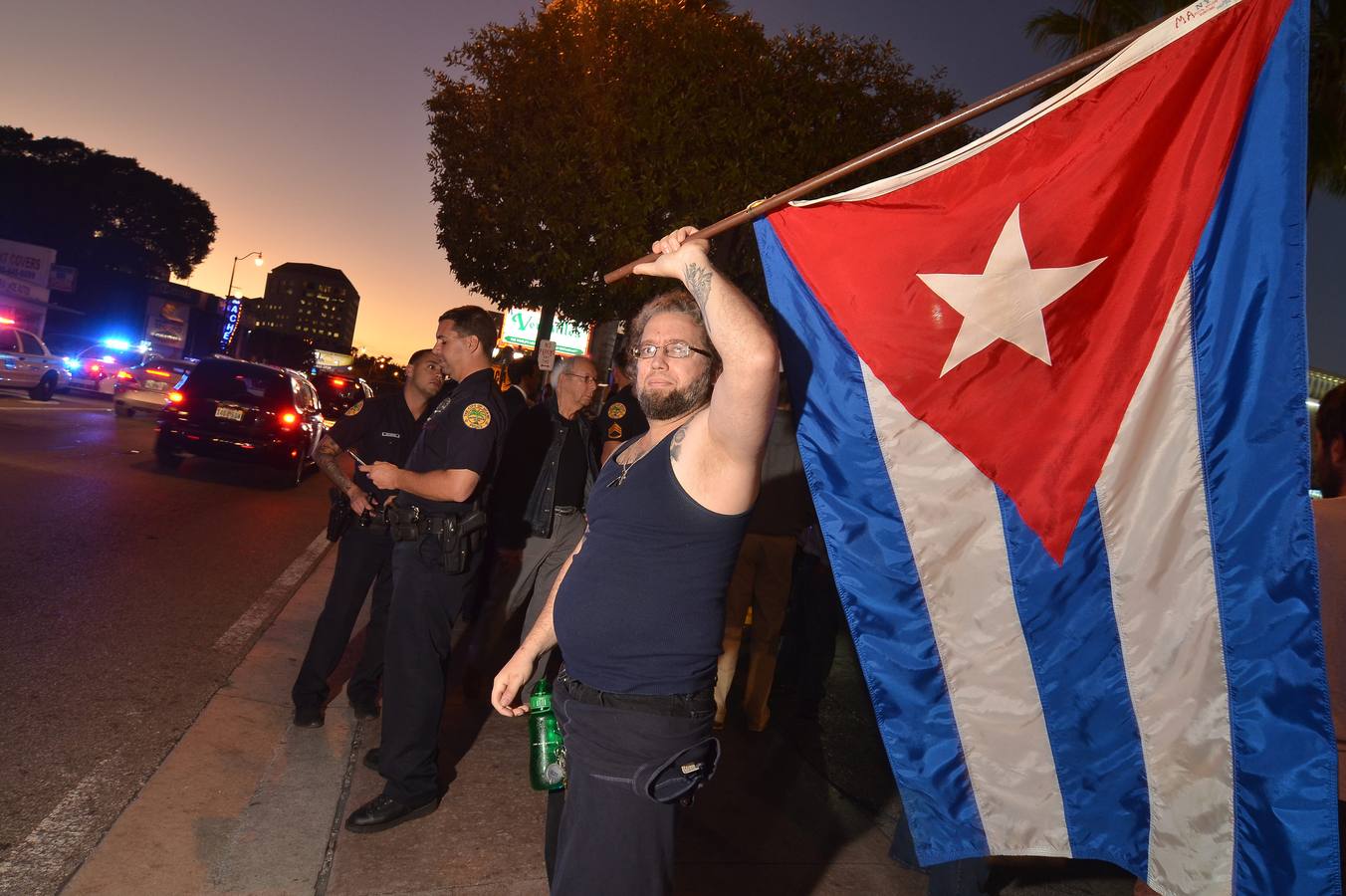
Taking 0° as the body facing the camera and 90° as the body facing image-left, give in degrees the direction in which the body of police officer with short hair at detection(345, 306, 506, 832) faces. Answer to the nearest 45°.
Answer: approximately 90°

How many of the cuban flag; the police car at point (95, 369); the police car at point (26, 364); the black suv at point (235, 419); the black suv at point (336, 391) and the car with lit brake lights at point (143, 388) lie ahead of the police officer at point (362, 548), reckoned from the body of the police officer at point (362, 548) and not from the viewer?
1

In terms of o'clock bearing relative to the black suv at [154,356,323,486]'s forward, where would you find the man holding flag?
The man holding flag is roughly at 6 o'clock from the black suv.

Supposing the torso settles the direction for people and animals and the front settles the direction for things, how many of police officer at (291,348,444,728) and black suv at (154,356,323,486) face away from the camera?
1

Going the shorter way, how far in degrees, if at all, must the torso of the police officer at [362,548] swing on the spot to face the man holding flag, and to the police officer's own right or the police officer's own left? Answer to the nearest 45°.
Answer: approximately 45° to the police officer's own right

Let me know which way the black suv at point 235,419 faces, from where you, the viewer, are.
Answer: facing away from the viewer

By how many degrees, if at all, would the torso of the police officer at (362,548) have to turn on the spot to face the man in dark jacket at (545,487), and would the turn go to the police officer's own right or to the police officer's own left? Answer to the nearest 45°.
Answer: approximately 45° to the police officer's own left

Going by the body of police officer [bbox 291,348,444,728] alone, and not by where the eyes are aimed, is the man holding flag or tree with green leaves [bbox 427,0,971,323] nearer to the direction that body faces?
the man holding flag

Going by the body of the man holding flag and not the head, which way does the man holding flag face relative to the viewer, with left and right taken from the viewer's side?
facing the viewer and to the left of the viewer

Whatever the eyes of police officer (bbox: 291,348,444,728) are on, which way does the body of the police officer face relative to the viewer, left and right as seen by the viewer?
facing the viewer and to the right of the viewer

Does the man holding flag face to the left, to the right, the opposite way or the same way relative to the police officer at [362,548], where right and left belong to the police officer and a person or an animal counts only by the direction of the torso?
to the right

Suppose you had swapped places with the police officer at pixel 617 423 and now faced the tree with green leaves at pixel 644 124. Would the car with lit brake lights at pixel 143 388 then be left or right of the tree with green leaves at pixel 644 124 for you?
left

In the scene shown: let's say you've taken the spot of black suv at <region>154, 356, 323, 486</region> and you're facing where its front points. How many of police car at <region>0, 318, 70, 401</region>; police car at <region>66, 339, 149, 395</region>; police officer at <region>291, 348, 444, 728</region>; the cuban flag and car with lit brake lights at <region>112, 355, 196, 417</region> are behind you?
2
